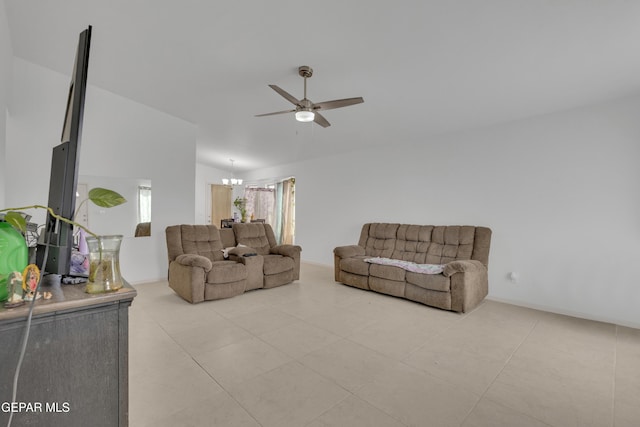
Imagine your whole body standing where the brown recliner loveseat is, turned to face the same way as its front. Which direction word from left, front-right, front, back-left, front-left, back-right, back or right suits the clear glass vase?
front-right

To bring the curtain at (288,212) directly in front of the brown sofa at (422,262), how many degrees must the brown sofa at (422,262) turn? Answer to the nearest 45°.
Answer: approximately 90° to its right

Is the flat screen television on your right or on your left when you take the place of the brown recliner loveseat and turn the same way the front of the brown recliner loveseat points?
on your right

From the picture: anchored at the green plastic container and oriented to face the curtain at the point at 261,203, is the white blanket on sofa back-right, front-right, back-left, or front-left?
front-right

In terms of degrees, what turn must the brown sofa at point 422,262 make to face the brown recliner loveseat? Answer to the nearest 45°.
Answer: approximately 45° to its right

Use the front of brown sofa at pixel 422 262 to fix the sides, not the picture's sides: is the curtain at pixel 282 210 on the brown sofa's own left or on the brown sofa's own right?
on the brown sofa's own right

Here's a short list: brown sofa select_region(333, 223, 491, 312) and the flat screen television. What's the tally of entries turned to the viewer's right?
1

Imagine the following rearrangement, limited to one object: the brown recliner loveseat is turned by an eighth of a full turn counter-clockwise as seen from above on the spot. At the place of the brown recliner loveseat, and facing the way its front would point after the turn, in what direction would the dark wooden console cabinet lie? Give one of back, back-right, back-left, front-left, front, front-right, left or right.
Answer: right

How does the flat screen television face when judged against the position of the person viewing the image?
facing to the right of the viewer

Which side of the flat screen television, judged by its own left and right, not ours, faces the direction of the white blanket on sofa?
front
